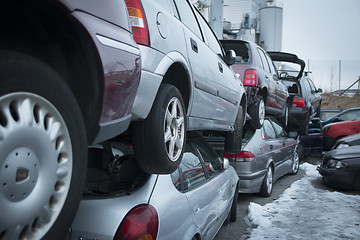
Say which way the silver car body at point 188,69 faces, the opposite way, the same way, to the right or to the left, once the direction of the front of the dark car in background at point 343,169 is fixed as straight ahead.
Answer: the opposite way

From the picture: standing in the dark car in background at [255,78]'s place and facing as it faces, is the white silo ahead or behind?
ahead

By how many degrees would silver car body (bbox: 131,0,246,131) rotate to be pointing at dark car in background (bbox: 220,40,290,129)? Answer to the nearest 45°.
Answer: approximately 45° to its left

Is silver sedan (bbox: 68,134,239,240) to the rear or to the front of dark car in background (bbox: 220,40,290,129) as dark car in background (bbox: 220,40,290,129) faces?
to the rear

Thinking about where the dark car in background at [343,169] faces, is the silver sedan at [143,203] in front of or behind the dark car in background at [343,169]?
in front

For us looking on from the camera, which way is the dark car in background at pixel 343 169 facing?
facing the viewer and to the left of the viewer

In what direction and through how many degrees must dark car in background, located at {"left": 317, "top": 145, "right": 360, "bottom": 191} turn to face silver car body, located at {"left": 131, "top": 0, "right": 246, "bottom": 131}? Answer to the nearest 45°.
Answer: approximately 45° to its left

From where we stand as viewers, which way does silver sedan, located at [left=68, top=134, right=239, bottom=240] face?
facing away from the viewer and to the right of the viewer

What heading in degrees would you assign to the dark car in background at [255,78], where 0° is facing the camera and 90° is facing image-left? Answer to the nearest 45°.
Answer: approximately 225°

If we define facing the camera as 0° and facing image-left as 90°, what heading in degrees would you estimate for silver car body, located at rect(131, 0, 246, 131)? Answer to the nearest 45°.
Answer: approximately 225°

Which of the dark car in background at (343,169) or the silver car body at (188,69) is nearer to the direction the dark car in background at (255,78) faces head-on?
the dark car in background
